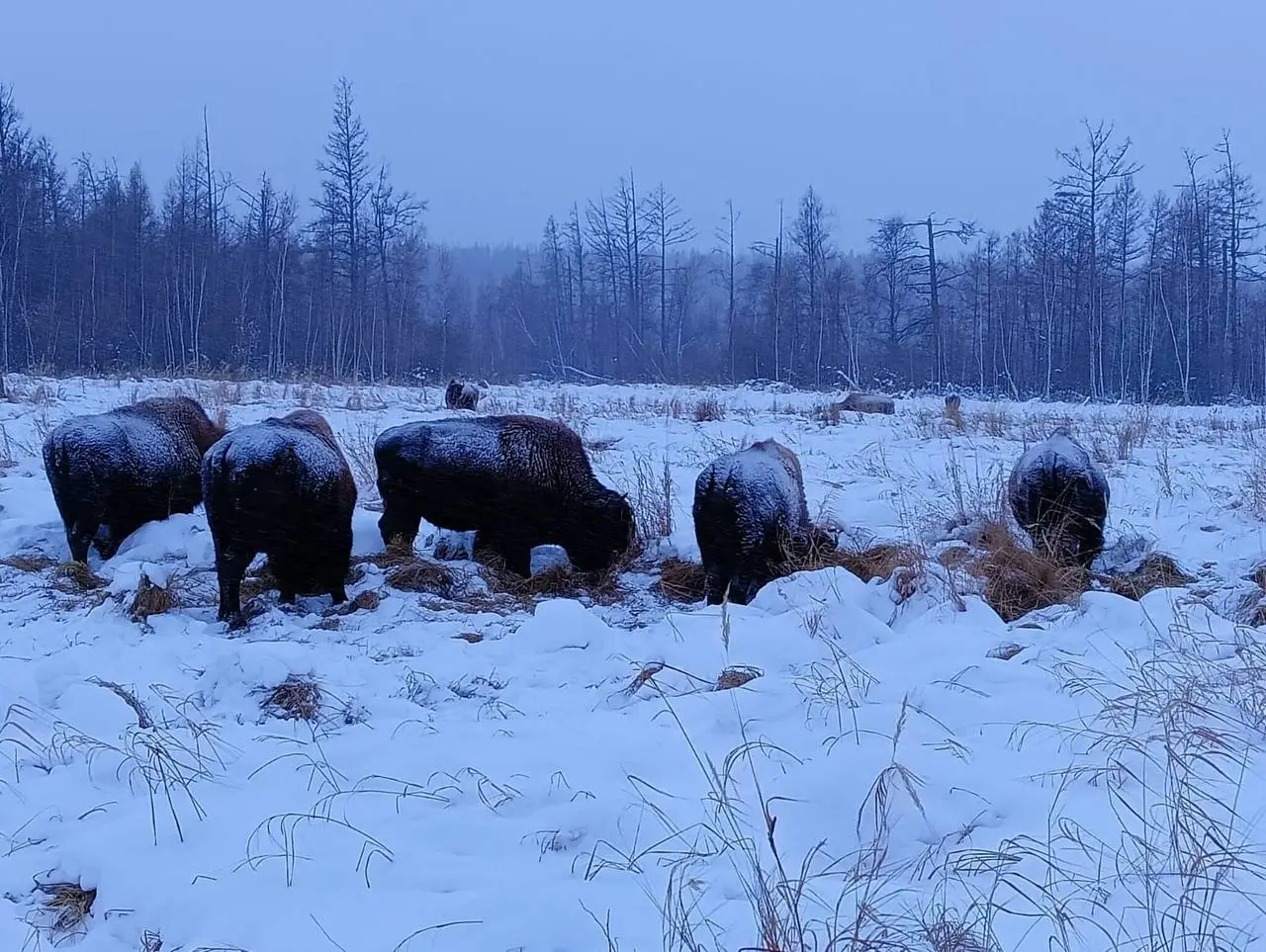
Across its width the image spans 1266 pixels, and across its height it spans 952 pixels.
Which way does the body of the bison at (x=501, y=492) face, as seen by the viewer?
to the viewer's right

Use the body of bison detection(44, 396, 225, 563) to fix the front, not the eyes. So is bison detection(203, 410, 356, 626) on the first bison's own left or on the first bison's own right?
on the first bison's own right

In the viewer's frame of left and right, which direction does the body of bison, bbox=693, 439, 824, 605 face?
facing away from the viewer and to the right of the viewer

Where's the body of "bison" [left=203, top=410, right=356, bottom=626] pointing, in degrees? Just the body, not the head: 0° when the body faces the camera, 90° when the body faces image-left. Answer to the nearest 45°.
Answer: approximately 225°

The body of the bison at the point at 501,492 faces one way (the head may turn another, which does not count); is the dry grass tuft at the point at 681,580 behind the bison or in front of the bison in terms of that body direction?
in front

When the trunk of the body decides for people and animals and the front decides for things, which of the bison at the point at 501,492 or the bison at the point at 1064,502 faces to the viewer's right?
the bison at the point at 501,492

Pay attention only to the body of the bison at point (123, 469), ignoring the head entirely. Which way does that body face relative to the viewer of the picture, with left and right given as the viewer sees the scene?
facing away from the viewer and to the right of the viewer

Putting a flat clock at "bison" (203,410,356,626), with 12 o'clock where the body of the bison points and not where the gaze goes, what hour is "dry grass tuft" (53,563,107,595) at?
The dry grass tuft is roughly at 9 o'clock from the bison.

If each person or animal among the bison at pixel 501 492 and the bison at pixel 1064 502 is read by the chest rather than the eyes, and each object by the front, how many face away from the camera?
1

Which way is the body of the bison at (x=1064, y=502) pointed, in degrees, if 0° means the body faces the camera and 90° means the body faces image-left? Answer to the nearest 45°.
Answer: approximately 180°
